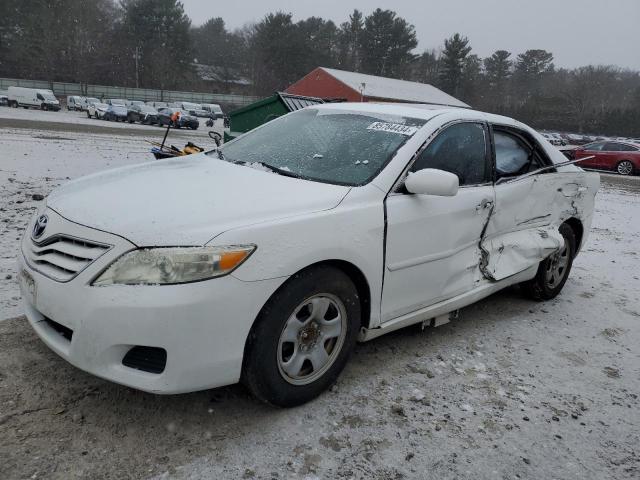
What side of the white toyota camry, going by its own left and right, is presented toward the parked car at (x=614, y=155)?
back

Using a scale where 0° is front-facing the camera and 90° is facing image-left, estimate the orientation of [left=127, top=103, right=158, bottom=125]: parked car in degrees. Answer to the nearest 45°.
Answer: approximately 315°

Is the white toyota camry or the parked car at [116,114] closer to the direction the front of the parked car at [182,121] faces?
the white toyota camry

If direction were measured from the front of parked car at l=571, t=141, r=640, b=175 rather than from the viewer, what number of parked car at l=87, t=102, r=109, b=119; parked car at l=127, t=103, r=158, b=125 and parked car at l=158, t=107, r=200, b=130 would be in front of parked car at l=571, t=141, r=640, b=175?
3

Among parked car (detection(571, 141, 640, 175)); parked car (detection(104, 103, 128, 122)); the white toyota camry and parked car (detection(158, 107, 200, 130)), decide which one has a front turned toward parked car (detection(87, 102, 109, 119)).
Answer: parked car (detection(571, 141, 640, 175))

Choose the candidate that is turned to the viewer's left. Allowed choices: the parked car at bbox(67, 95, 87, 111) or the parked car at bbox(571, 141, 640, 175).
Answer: the parked car at bbox(571, 141, 640, 175)

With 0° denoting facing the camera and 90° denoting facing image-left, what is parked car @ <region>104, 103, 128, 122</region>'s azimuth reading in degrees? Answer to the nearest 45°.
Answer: approximately 315°

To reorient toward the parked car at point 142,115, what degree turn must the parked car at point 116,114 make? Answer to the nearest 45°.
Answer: approximately 45° to its left

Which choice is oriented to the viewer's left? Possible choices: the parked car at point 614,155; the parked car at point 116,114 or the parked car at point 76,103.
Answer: the parked car at point 614,155
